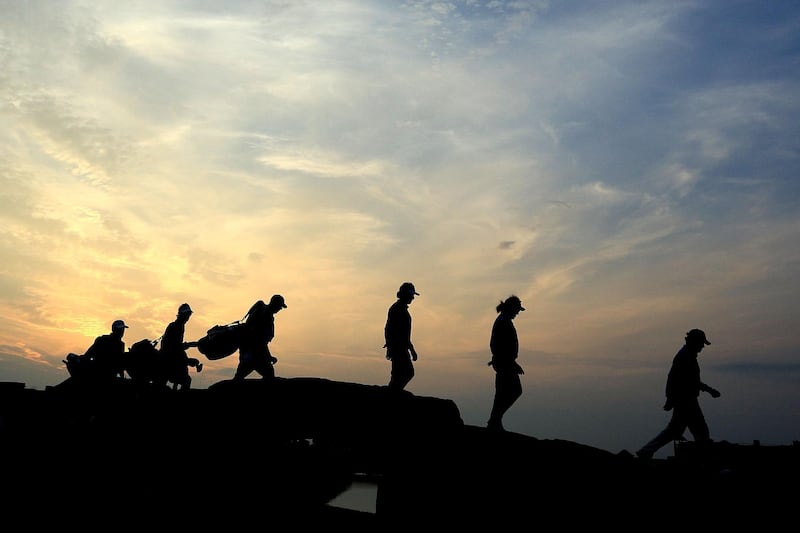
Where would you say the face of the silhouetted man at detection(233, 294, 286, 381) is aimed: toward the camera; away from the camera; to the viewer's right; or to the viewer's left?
to the viewer's right

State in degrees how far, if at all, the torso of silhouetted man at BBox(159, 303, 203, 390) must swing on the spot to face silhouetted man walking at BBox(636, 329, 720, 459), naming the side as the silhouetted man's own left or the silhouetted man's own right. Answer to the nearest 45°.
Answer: approximately 45° to the silhouetted man's own right

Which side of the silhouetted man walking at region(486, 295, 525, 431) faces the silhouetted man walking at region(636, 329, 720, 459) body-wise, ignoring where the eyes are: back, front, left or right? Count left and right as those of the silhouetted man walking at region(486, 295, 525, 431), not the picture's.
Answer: front

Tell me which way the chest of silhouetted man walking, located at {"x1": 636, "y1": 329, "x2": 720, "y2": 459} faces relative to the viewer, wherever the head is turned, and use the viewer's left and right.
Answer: facing to the right of the viewer

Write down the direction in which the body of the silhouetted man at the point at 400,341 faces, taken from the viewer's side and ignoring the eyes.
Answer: to the viewer's right

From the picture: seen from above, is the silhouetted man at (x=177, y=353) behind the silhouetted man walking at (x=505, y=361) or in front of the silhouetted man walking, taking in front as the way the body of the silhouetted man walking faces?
behind

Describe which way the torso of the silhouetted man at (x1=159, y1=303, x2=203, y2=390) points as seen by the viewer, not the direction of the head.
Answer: to the viewer's right

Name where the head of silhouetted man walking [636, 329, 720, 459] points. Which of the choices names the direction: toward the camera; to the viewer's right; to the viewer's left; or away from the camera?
to the viewer's right

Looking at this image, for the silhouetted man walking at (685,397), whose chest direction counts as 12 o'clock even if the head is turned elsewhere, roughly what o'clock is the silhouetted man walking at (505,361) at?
the silhouetted man walking at (505,361) is roughly at 5 o'clock from the silhouetted man walking at (685,397).

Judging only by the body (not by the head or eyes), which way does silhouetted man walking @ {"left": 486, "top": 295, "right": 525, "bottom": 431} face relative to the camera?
to the viewer's right

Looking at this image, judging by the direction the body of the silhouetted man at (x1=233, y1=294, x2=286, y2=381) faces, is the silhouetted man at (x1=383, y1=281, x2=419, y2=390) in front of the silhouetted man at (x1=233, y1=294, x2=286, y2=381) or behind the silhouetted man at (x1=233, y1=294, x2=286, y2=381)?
in front

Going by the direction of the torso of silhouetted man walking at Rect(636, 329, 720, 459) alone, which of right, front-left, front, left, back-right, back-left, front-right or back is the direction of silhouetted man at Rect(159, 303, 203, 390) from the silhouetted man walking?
back

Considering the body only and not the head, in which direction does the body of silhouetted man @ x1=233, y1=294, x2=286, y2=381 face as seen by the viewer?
to the viewer's right

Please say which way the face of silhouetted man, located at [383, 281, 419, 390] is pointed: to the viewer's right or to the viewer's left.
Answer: to the viewer's right
